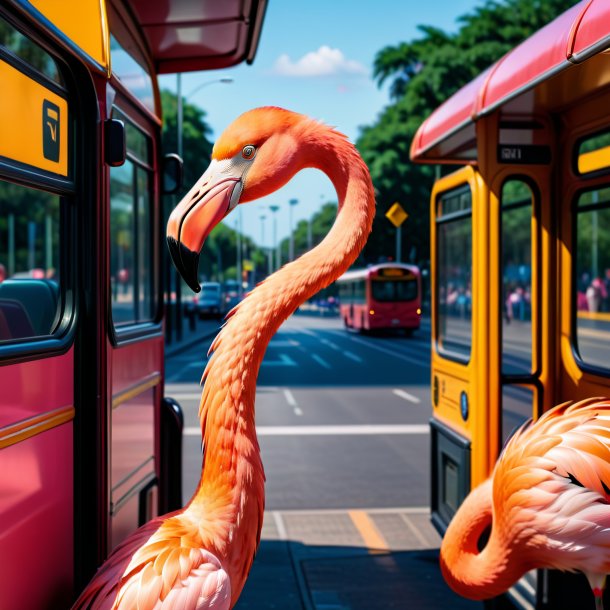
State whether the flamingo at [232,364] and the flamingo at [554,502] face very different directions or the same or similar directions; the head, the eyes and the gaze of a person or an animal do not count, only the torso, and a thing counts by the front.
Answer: very different directions

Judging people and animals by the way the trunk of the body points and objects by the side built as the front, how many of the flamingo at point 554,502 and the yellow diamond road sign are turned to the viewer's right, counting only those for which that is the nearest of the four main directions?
0

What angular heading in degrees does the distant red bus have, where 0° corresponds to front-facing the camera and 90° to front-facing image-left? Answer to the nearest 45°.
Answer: approximately 315°

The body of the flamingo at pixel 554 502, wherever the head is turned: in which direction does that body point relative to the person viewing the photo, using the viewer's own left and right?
facing to the left of the viewer

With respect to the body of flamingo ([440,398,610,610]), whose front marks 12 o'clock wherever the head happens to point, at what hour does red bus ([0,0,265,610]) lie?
The red bus is roughly at 11 o'clock from the flamingo.

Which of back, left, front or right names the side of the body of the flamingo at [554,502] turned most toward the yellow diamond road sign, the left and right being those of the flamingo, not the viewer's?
right

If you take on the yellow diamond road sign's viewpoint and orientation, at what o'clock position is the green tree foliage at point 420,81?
The green tree foliage is roughly at 6 o'clock from the yellow diamond road sign.

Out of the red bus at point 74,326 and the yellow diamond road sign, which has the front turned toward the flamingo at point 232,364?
the yellow diamond road sign
